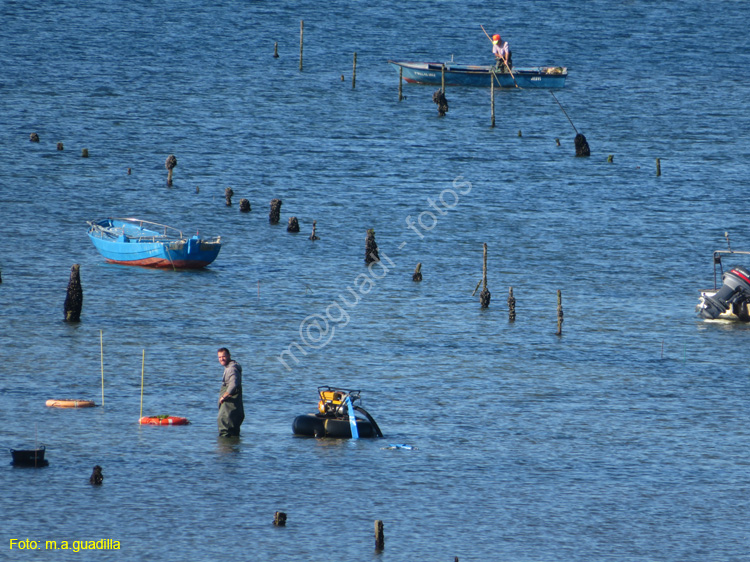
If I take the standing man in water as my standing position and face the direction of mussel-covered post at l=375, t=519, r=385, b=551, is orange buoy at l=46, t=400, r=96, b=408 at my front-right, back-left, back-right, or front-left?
back-right

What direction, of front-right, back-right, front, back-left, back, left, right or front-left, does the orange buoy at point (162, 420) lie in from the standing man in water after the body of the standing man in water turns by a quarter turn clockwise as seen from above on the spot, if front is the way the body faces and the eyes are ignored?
front-left

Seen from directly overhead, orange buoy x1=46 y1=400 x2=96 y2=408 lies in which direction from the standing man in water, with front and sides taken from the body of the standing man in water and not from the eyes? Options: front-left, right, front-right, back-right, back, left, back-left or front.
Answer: front-right

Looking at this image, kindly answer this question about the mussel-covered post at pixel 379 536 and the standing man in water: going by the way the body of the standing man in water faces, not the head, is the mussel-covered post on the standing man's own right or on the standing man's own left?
on the standing man's own left
